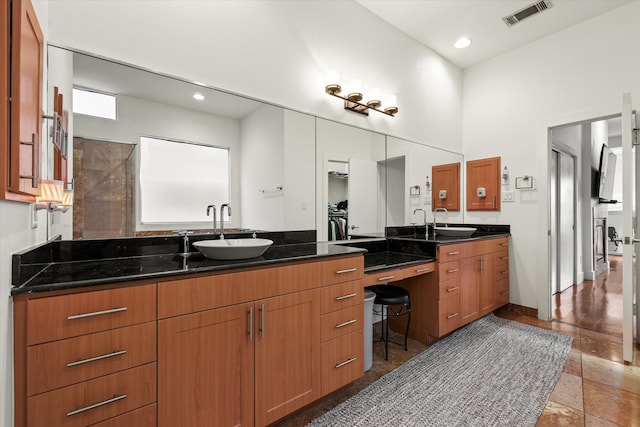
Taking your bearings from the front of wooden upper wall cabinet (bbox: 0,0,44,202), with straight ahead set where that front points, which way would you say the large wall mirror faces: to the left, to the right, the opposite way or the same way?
to the right

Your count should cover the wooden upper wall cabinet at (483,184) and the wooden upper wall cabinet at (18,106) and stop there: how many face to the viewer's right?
1

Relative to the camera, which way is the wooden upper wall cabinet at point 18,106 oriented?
to the viewer's right

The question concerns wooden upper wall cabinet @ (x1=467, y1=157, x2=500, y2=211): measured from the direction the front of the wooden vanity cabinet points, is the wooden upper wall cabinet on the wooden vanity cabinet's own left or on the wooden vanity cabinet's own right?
on the wooden vanity cabinet's own left

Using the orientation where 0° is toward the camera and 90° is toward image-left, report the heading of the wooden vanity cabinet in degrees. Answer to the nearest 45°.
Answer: approximately 315°

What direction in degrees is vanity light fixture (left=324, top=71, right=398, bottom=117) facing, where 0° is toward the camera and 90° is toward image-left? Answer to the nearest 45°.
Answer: approximately 315°

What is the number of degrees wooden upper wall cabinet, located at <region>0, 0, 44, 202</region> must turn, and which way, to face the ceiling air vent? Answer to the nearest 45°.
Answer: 0° — it already faces it

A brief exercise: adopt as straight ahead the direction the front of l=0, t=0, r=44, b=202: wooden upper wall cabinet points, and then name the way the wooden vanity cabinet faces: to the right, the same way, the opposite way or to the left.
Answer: to the right

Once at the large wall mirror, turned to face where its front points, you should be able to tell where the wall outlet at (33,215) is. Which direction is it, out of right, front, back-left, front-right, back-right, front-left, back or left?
right

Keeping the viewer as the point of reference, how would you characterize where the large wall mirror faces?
facing the viewer and to the right of the viewer

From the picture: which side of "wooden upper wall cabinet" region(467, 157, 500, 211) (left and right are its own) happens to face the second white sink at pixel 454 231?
front

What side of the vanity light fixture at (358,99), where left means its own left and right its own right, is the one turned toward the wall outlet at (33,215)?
right
